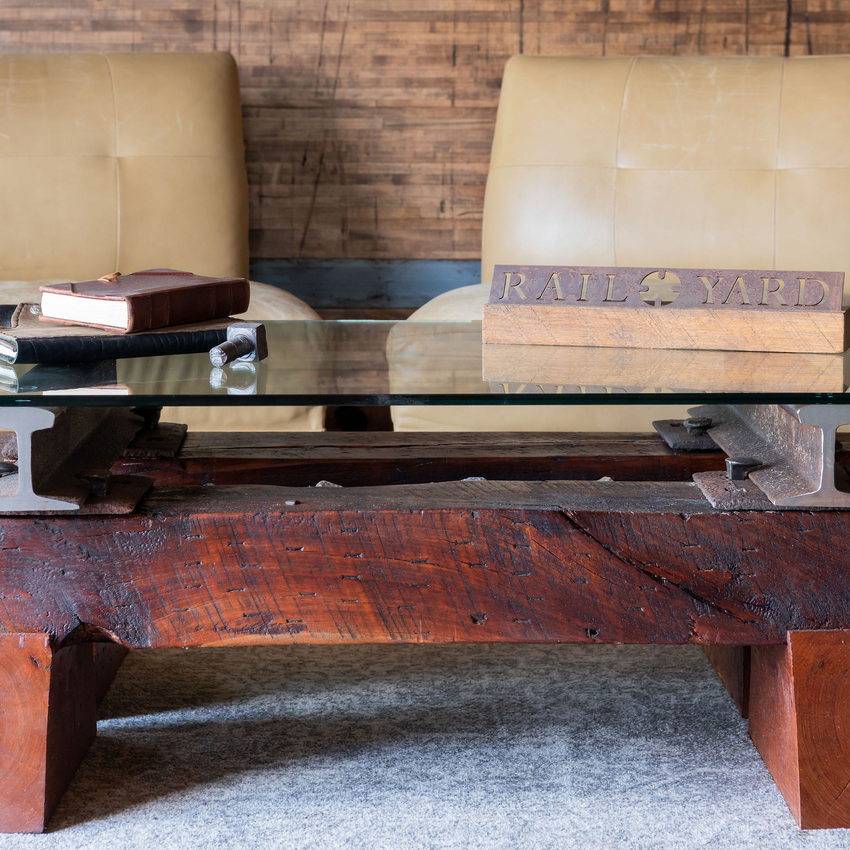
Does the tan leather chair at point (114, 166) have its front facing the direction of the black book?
yes

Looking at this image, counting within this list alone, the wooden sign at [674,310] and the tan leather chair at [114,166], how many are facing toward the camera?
2

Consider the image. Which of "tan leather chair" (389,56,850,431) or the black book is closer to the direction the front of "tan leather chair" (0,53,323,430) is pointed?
the black book

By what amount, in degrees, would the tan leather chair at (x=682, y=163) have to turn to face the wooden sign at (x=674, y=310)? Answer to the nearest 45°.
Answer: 0° — it already faces it

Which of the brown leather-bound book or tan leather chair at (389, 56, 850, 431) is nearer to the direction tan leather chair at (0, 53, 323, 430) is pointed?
the brown leather-bound book
